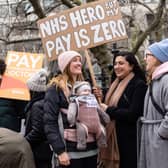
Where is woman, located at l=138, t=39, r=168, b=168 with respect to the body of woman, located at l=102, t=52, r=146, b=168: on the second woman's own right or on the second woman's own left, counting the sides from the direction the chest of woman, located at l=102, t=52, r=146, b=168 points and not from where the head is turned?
on the second woman's own left

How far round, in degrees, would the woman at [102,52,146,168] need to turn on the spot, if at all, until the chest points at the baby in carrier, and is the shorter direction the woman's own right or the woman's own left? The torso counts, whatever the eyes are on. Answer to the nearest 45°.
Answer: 0° — they already face them

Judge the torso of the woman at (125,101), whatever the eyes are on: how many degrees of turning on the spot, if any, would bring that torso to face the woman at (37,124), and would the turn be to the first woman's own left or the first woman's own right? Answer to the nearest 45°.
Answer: approximately 45° to the first woman's own right

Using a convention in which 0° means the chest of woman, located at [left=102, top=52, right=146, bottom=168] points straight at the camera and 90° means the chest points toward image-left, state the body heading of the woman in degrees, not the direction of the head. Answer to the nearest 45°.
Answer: approximately 45°

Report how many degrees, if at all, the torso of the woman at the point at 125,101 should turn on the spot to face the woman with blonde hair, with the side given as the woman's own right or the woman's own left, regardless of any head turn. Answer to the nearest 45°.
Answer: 0° — they already face them

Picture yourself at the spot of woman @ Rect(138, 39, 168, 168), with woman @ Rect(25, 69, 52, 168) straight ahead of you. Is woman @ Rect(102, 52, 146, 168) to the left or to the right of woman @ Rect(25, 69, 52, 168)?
right
